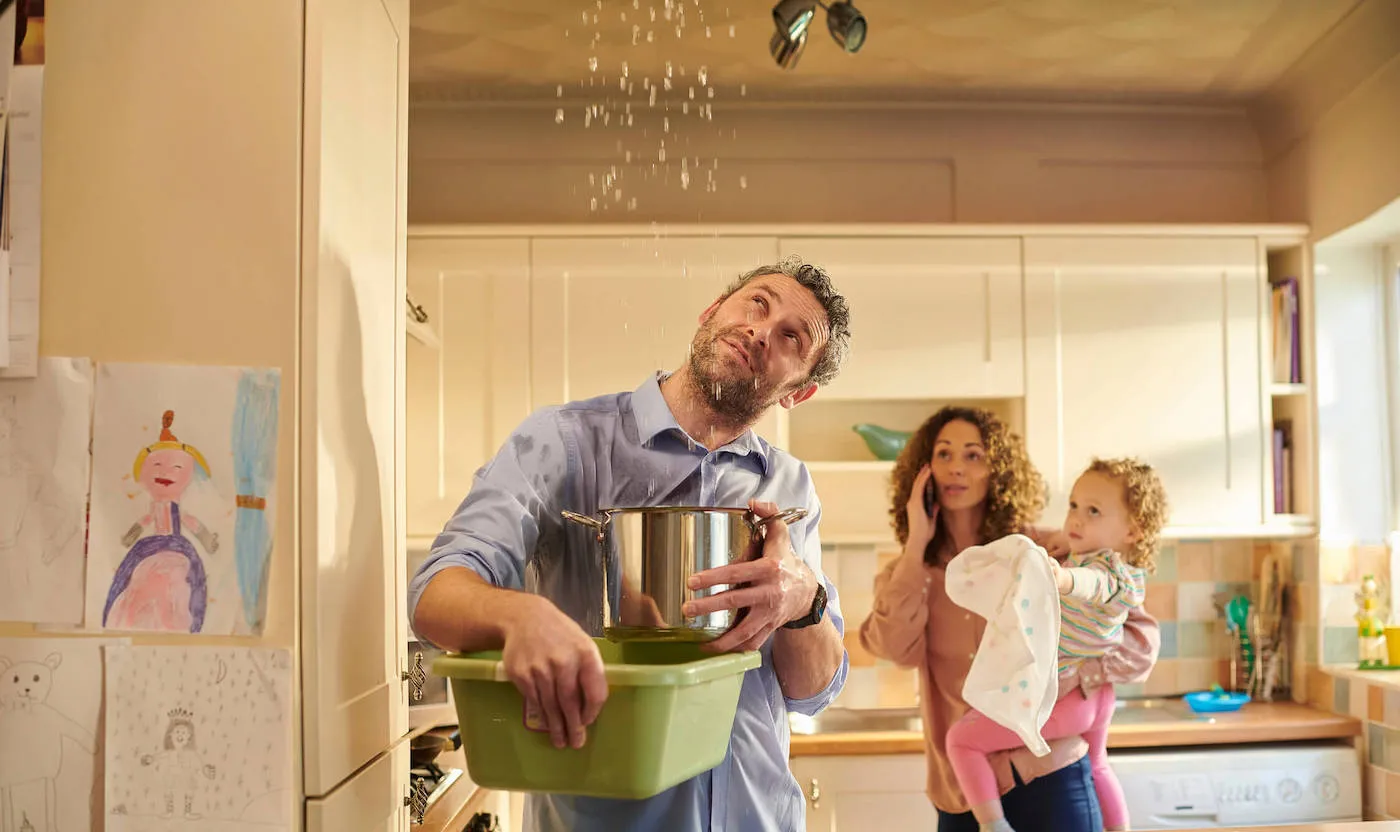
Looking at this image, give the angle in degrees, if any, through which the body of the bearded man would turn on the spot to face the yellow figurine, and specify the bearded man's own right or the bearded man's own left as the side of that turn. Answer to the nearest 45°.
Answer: approximately 135° to the bearded man's own left

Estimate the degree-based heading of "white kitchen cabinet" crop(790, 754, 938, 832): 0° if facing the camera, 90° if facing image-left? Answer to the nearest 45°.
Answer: approximately 0°

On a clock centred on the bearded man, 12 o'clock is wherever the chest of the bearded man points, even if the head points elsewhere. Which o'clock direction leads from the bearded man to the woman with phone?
The woman with phone is roughly at 7 o'clock from the bearded man.

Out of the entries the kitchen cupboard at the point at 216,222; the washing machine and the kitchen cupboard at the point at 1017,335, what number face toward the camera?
2

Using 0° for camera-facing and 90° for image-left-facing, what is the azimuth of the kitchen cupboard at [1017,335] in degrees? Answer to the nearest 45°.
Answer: approximately 0°

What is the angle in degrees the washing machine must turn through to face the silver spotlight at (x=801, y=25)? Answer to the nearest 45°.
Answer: approximately 45° to its right

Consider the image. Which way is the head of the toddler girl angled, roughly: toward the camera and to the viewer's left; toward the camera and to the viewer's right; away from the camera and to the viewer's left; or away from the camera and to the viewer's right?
toward the camera and to the viewer's left

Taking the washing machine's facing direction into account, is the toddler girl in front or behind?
in front
